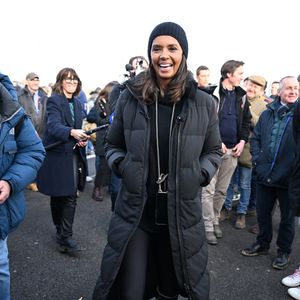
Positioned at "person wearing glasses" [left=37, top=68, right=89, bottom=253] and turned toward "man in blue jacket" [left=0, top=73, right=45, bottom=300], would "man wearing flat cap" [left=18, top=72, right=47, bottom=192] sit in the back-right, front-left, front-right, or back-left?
back-right

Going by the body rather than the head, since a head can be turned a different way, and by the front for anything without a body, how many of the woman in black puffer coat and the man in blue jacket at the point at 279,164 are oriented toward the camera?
2

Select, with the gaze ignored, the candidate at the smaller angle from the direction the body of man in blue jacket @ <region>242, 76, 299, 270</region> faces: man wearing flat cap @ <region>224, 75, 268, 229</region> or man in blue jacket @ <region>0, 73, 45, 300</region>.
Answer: the man in blue jacket

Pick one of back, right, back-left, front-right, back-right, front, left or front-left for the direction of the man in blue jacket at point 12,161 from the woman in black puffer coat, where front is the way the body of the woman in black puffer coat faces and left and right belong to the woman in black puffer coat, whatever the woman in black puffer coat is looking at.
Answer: right

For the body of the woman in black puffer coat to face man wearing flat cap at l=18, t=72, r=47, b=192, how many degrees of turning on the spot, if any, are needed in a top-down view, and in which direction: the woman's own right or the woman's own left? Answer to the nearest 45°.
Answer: approximately 135° to the woman's own right

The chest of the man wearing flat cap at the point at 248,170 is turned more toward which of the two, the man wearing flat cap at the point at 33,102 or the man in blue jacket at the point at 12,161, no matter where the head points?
the man in blue jacket

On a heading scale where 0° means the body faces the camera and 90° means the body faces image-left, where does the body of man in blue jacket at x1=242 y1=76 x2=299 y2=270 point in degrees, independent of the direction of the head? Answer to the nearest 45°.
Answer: approximately 0°

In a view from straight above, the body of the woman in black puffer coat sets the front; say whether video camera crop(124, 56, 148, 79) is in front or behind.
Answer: behind

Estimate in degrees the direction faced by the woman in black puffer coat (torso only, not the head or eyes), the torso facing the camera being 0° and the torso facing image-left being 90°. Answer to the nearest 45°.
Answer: approximately 0°
